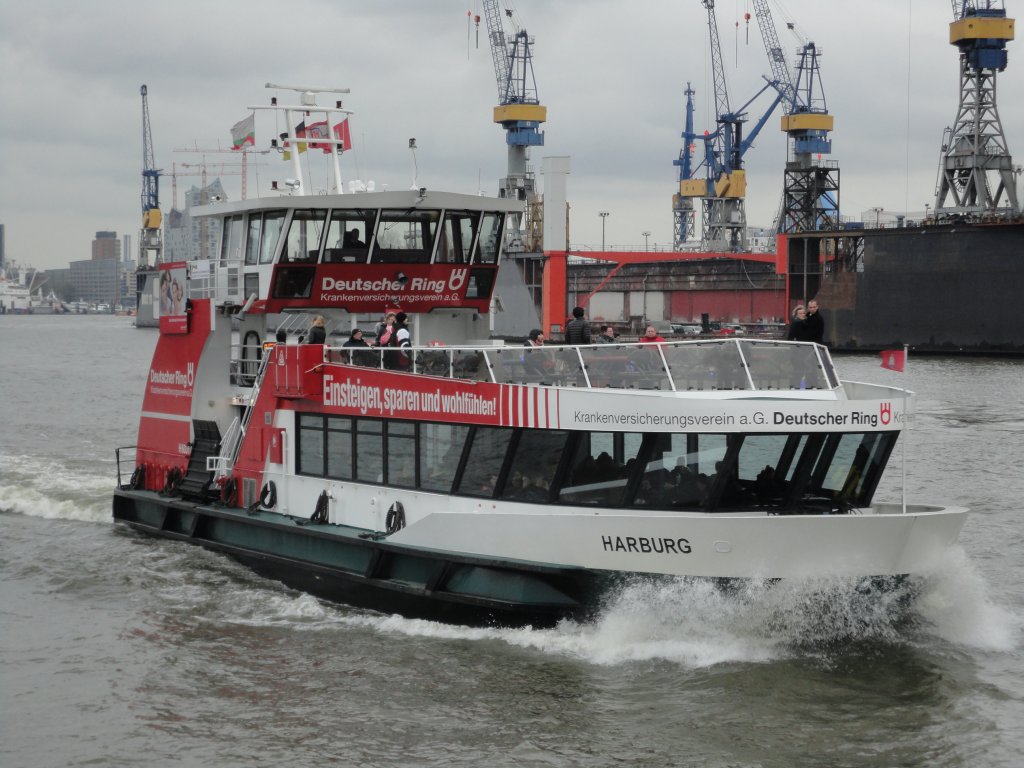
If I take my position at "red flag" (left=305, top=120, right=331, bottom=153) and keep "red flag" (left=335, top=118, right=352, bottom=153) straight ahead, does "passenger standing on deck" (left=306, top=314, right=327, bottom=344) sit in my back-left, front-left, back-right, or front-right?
back-right
